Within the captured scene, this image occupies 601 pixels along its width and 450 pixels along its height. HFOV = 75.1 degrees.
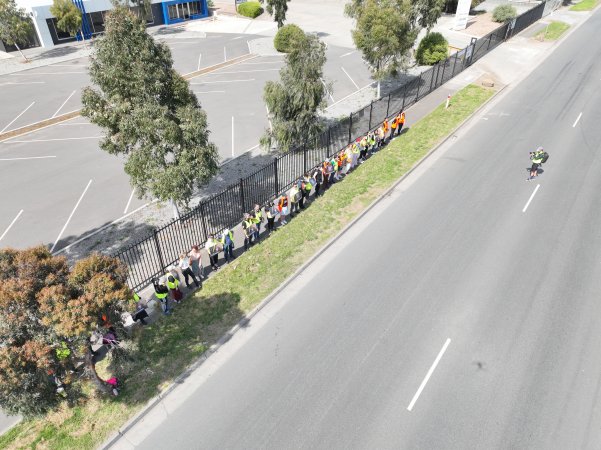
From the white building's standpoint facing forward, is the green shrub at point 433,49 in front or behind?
in front

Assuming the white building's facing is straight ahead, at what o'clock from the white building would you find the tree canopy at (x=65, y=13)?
The tree canopy is roughly at 2 o'clock from the white building.

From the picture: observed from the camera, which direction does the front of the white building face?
facing the viewer and to the right of the viewer

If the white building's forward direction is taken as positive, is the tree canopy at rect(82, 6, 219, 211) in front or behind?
in front

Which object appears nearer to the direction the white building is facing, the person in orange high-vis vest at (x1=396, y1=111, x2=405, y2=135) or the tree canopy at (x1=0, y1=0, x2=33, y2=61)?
the person in orange high-vis vest

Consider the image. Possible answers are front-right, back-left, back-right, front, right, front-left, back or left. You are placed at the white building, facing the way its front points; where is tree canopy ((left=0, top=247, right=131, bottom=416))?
front-right
